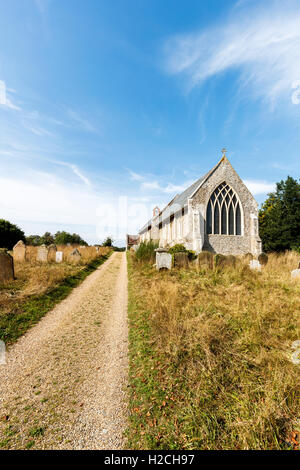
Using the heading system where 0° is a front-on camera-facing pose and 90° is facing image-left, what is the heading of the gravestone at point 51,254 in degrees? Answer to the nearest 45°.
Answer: approximately 0°

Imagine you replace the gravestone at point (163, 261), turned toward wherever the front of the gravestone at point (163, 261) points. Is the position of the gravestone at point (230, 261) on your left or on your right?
on your left

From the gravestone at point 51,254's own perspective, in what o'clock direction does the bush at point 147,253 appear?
The bush is roughly at 10 o'clock from the gravestone.

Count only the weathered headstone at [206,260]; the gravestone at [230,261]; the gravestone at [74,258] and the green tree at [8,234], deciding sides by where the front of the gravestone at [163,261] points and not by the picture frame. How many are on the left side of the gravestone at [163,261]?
2

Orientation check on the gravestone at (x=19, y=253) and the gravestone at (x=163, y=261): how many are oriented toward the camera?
2

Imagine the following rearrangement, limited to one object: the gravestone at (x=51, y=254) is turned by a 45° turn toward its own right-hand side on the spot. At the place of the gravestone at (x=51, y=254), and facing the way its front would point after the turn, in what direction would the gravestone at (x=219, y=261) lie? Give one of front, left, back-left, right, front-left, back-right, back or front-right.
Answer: left

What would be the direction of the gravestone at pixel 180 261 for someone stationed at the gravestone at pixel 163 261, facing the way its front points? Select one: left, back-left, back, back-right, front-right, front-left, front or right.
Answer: back-left

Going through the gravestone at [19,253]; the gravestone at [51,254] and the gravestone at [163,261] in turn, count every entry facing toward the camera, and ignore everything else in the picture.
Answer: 3

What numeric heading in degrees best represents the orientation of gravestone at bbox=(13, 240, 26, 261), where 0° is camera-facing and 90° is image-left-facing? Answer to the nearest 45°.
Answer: approximately 0°

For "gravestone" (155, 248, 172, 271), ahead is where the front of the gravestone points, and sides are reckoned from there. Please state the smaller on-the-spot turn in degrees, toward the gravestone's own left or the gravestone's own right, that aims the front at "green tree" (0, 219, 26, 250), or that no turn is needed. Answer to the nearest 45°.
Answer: approximately 135° to the gravestone's own right

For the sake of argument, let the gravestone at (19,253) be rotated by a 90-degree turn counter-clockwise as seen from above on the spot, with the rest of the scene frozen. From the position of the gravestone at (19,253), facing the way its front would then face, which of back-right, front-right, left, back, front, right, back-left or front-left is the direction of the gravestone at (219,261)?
front-right

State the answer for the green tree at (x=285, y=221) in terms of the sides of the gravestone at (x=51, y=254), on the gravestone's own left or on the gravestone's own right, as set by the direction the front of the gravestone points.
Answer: on the gravestone's own left

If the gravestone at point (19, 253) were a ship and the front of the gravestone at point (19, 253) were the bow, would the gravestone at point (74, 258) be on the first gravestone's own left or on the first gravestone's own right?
on the first gravestone's own left
